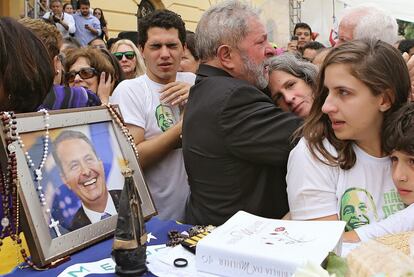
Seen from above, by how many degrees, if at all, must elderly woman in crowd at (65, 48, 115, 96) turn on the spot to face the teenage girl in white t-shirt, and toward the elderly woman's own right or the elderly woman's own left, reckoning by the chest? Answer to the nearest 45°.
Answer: approximately 90° to the elderly woman's own left

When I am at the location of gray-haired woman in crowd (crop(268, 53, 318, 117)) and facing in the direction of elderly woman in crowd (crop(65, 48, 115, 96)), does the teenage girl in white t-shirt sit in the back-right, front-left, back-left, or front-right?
back-left

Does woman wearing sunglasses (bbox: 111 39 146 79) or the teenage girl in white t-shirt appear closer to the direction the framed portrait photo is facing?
the teenage girl in white t-shirt

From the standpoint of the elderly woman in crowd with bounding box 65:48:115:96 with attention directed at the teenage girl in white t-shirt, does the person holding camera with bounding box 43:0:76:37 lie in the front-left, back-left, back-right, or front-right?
back-left

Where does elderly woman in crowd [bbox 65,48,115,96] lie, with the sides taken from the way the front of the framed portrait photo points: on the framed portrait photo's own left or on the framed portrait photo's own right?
on the framed portrait photo's own left

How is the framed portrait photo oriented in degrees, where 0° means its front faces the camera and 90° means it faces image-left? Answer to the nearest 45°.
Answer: approximately 315°

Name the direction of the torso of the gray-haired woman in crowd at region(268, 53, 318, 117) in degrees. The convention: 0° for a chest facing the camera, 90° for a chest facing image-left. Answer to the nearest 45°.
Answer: approximately 45°

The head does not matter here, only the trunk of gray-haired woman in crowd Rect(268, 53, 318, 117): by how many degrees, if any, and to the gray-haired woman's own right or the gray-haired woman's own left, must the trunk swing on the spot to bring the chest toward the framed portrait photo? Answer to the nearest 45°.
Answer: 0° — they already face it

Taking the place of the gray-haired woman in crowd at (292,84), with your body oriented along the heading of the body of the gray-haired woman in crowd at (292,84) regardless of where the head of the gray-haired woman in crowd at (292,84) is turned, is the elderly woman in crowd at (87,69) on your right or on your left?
on your right

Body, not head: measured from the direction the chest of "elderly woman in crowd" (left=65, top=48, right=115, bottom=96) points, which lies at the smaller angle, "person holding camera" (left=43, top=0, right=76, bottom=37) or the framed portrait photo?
the framed portrait photo

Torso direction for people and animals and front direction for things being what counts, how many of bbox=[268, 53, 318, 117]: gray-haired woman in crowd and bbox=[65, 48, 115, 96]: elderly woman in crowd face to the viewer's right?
0
